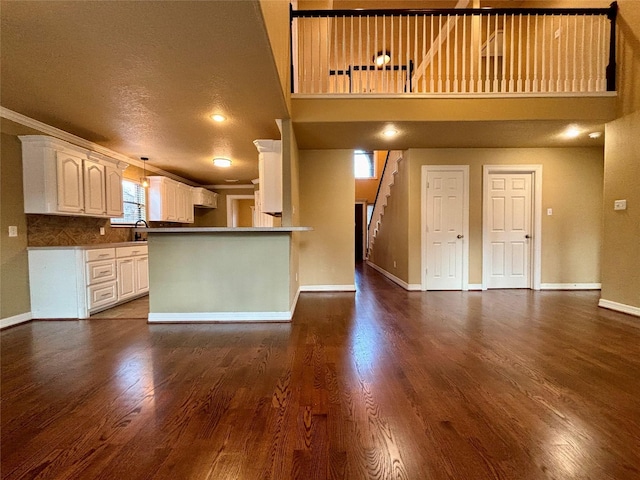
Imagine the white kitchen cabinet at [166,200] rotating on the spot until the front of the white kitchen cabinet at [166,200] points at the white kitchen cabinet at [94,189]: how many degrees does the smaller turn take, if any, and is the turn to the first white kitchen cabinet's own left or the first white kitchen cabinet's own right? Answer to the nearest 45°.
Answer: approximately 90° to the first white kitchen cabinet's own right

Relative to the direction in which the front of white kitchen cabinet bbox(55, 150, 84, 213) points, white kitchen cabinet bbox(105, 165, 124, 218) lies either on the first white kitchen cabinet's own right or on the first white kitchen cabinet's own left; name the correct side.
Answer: on the first white kitchen cabinet's own left

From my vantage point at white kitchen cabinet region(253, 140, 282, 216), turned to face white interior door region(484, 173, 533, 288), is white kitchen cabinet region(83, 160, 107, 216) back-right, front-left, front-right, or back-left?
back-left

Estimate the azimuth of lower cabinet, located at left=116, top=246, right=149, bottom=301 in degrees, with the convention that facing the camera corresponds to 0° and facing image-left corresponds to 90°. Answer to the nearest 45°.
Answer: approximately 315°

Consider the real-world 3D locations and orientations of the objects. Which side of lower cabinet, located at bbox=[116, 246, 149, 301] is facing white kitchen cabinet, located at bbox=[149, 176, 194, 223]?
left

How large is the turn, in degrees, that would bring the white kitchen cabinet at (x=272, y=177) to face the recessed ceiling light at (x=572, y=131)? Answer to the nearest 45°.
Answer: approximately 180°

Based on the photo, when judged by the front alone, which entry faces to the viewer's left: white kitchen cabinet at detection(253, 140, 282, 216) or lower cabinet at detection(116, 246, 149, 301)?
the white kitchen cabinet

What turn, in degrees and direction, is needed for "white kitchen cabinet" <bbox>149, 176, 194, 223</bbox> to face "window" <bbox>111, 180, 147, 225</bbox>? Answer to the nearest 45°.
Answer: approximately 135° to its right

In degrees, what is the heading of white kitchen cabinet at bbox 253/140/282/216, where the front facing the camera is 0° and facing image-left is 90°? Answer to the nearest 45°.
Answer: approximately 90°
